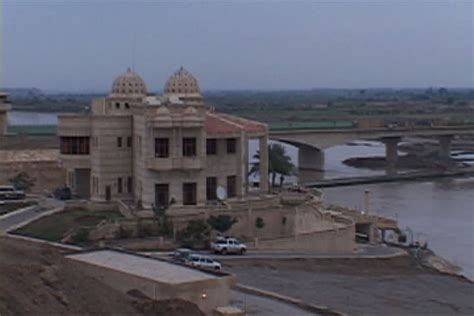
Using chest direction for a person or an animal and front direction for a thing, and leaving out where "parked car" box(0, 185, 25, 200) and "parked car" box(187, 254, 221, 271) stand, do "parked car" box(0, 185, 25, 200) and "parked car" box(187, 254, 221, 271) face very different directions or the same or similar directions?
same or similar directions

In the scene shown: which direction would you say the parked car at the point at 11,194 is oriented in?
to the viewer's right

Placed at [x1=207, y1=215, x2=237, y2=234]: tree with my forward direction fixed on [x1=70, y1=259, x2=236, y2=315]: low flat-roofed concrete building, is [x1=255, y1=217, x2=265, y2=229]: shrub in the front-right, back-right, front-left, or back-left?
back-left

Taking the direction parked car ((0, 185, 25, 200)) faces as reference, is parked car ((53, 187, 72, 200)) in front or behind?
in front
